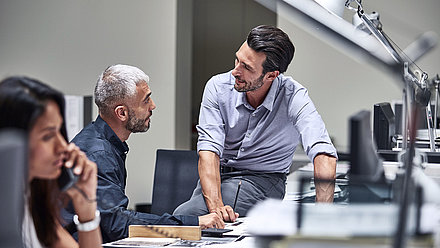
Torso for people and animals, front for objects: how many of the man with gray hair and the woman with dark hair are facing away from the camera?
0

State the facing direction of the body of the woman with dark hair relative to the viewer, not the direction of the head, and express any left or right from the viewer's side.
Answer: facing the viewer and to the right of the viewer

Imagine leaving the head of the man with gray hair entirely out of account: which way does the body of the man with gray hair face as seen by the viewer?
to the viewer's right

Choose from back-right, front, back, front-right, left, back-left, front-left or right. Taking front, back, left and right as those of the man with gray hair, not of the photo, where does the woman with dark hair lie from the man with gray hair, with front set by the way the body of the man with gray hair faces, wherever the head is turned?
right

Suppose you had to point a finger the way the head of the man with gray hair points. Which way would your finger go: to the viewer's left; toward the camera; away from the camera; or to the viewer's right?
to the viewer's right

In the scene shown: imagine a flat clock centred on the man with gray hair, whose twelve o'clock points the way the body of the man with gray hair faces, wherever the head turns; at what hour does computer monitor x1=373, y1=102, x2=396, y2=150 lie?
The computer monitor is roughly at 11 o'clock from the man with gray hair.
